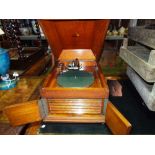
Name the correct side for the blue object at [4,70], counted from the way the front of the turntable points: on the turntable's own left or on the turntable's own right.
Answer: on the turntable's own right

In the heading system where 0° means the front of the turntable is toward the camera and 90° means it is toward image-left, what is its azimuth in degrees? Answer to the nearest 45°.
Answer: approximately 0°
